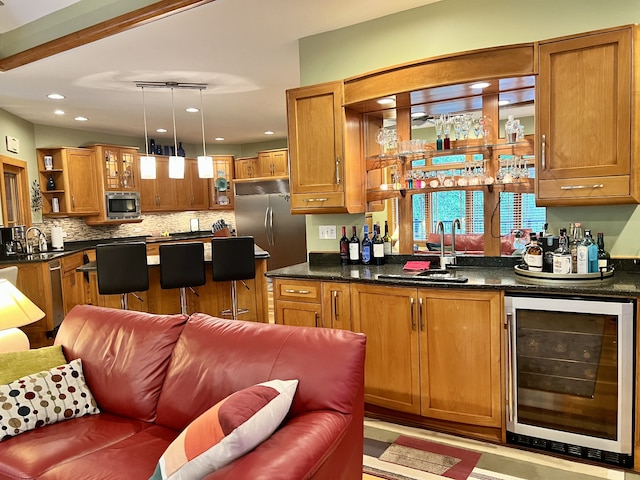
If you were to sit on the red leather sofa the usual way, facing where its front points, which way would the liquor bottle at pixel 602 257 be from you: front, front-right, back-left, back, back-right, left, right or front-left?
back-left

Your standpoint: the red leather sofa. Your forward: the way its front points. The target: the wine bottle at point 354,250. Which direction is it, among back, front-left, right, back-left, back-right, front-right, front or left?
back

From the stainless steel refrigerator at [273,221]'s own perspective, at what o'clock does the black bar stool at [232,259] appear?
The black bar stool is roughly at 12 o'clock from the stainless steel refrigerator.

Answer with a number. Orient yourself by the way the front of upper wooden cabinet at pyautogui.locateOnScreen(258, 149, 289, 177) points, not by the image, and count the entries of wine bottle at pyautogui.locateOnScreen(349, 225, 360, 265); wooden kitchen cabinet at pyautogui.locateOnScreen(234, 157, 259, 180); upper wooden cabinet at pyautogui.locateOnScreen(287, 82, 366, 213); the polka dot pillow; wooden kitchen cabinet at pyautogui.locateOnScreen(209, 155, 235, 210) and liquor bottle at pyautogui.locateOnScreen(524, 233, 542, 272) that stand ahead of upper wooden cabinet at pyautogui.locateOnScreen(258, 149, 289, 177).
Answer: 4

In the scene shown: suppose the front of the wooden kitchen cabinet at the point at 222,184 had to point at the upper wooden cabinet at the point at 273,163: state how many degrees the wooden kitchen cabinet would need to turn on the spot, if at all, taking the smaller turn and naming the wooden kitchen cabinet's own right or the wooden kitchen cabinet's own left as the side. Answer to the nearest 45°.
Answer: approximately 45° to the wooden kitchen cabinet's own left

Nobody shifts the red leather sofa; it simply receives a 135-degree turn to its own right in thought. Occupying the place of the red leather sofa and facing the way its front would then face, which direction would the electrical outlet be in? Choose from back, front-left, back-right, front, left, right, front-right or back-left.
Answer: front-right

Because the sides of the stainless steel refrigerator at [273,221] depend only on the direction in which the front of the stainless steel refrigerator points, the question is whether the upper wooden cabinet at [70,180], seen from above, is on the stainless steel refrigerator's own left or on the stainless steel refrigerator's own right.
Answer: on the stainless steel refrigerator's own right
